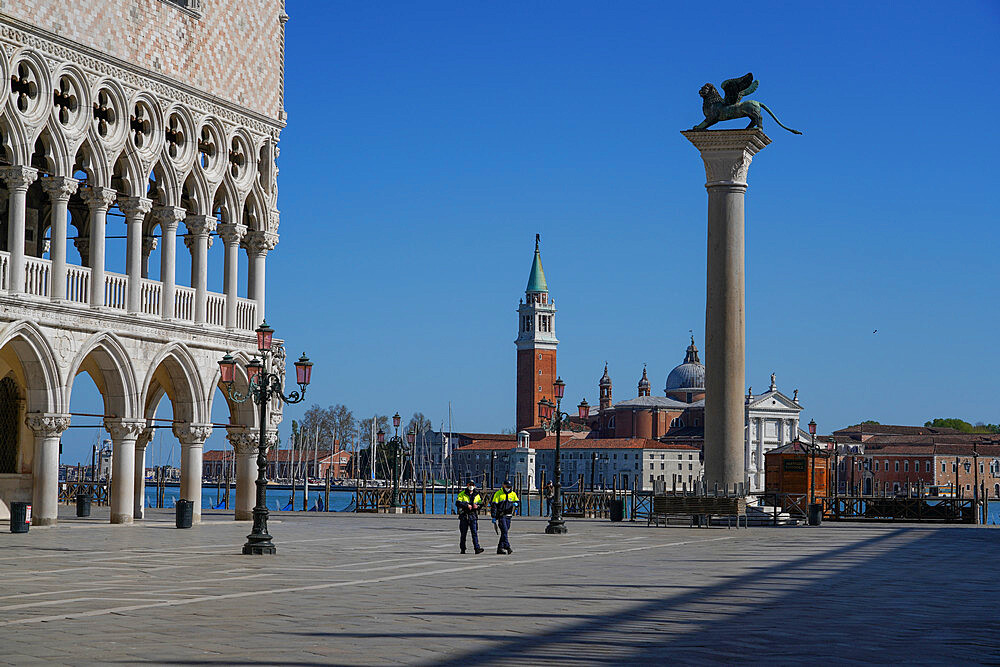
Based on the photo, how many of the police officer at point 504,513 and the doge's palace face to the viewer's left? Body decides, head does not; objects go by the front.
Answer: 0

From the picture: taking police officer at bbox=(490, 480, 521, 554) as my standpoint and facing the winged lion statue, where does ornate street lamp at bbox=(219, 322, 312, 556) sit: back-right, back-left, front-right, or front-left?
back-left

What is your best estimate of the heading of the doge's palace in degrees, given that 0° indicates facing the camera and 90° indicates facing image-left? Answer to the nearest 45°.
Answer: approximately 315°

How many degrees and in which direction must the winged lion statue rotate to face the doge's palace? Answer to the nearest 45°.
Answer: approximately 45° to its left

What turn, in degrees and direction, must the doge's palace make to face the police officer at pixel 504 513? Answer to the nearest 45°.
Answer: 0° — it already faces them

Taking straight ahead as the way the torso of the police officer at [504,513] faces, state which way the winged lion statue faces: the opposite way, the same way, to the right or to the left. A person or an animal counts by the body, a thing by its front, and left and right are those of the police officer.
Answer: to the right

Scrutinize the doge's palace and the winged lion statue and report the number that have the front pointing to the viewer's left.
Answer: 1

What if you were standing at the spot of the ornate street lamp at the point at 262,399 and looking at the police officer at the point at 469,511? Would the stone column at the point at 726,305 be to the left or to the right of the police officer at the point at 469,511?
left

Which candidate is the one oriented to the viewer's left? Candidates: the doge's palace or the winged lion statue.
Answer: the winged lion statue

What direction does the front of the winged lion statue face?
to the viewer's left
